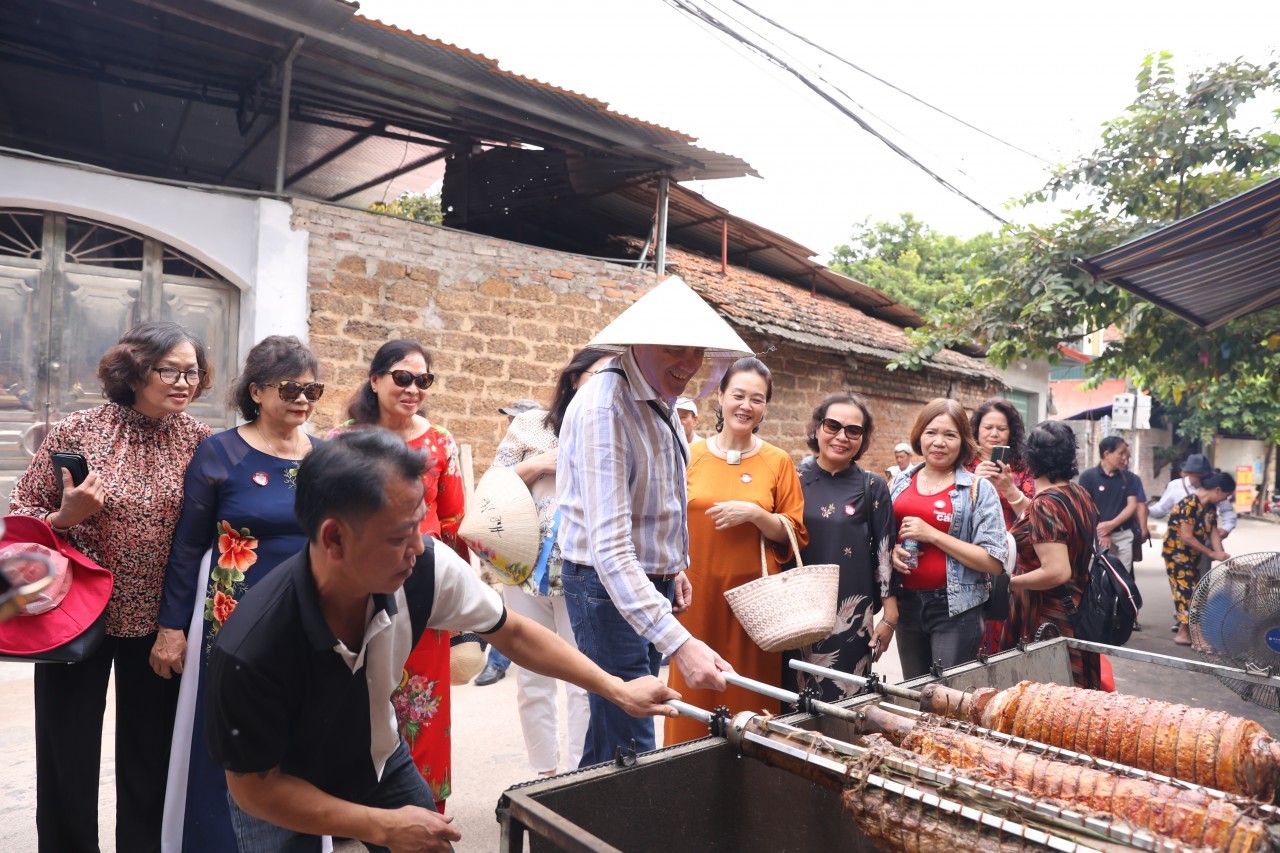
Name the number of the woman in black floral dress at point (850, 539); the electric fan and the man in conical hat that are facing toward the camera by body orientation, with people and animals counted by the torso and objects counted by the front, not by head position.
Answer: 2

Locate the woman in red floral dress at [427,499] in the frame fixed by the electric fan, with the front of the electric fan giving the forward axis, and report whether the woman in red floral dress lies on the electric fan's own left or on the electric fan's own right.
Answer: on the electric fan's own right

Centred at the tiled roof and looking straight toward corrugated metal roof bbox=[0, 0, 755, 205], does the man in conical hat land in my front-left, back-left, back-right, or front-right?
front-left

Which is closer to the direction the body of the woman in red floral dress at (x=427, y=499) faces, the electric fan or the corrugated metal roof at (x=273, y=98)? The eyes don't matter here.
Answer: the electric fan

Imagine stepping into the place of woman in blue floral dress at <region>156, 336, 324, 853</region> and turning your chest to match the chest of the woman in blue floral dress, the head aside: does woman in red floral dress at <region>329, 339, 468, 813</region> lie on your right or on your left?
on your left

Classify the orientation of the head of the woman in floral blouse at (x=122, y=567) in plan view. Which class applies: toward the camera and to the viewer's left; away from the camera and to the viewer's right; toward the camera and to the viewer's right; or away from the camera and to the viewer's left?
toward the camera and to the viewer's right

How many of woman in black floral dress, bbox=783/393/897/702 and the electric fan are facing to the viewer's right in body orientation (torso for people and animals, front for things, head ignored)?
0

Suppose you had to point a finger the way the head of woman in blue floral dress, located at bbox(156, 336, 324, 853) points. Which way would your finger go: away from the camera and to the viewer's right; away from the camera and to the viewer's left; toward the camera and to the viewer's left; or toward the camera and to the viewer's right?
toward the camera and to the viewer's right

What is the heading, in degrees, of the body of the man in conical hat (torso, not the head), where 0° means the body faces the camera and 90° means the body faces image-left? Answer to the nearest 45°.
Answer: approximately 270°

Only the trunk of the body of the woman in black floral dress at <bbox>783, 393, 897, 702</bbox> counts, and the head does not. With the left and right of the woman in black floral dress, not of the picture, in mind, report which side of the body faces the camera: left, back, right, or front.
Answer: front

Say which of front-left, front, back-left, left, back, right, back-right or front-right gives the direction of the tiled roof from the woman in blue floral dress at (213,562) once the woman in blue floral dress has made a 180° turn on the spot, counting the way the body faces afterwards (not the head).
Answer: right

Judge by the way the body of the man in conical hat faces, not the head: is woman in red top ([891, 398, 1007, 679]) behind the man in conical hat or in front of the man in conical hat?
in front
